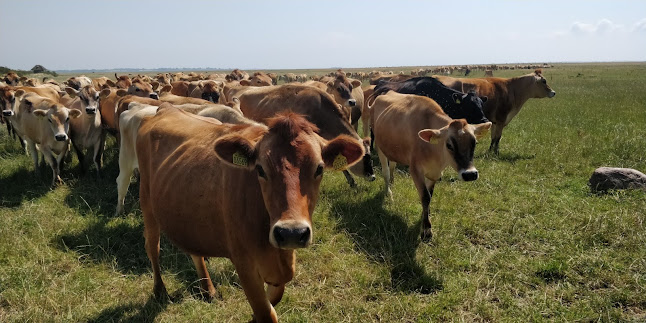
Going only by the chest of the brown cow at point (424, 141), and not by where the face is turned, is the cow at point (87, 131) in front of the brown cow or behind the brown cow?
behind

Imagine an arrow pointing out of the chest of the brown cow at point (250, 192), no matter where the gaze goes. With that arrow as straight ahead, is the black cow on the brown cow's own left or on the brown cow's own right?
on the brown cow's own left

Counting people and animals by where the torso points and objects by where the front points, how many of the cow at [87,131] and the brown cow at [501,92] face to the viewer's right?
1

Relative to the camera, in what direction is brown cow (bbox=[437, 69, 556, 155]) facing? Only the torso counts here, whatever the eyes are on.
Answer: to the viewer's right

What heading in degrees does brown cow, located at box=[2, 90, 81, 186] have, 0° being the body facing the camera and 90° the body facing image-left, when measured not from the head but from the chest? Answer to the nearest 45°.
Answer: approximately 315°
